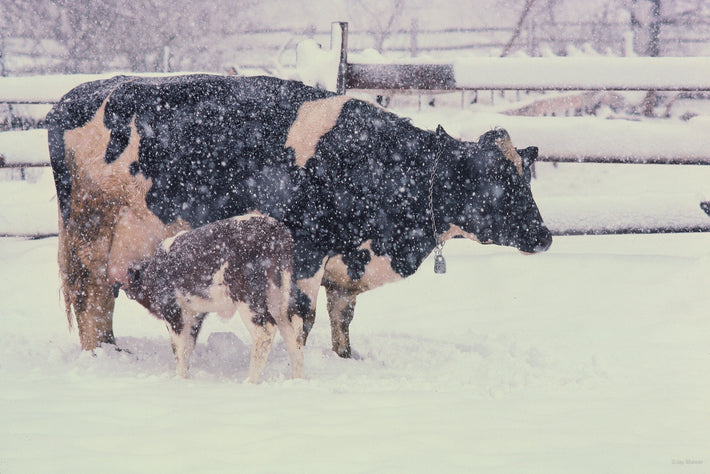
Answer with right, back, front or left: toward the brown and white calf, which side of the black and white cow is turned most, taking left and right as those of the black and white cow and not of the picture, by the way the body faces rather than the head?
right

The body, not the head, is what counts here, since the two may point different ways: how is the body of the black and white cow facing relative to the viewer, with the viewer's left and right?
facing to the right of the viewer

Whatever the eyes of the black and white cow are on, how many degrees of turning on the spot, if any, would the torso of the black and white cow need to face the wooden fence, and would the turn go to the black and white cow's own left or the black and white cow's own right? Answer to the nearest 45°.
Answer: approximately 45° to the black and white cow's own left

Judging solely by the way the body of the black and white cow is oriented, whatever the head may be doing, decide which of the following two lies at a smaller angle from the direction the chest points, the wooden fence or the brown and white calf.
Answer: the wooden fence
